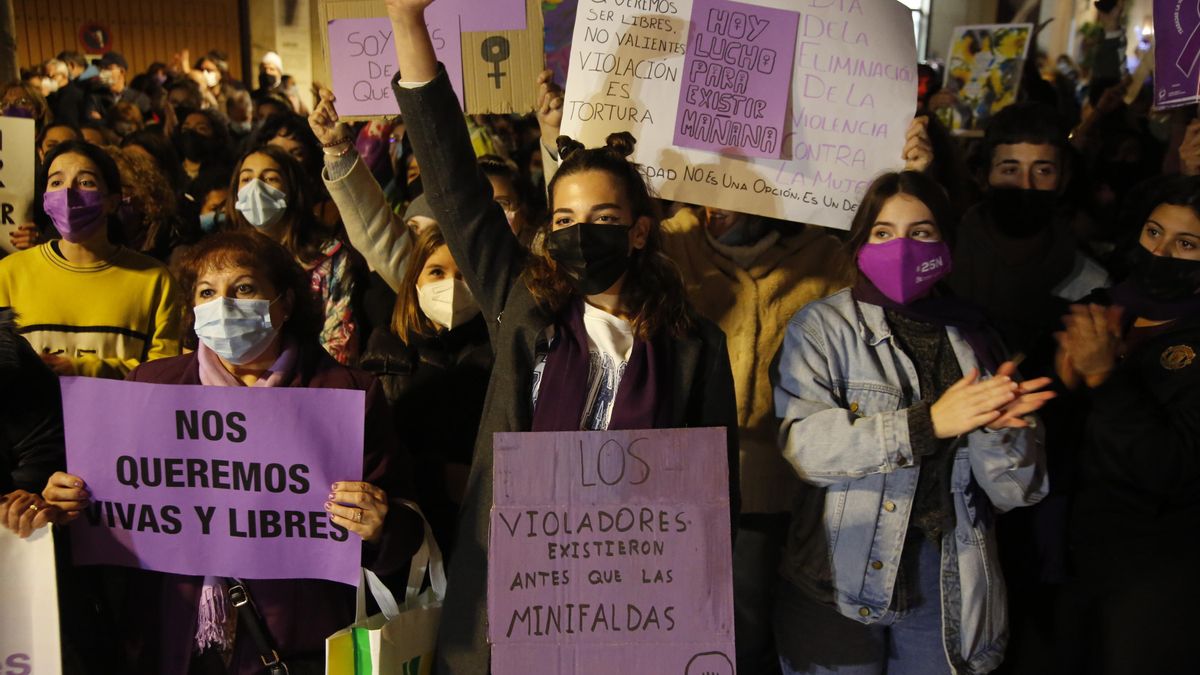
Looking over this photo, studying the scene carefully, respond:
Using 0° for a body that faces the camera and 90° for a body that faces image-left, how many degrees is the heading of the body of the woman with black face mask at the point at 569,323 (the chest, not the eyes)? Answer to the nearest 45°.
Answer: approximately 0°

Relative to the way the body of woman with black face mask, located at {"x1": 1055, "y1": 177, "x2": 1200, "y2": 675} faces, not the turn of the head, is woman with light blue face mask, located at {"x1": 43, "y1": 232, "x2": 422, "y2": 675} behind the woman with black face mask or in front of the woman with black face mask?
in front

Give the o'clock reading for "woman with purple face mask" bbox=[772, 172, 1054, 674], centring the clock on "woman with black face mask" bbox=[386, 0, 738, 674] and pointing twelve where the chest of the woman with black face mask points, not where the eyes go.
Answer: The woman with purple face mask is roughly at 9 o'clock from the woman with black face mask.

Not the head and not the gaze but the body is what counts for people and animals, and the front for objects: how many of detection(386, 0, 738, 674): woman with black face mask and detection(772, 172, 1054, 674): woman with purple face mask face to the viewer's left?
0

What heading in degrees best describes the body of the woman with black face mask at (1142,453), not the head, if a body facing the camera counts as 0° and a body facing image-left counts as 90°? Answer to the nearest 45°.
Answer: approximately 45°

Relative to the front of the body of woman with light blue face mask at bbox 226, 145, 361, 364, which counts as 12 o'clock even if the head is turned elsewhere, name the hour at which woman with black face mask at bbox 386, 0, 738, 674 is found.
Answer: The woman with black face mask is roughly at 10 o'clock from the woman with light blue face mask.

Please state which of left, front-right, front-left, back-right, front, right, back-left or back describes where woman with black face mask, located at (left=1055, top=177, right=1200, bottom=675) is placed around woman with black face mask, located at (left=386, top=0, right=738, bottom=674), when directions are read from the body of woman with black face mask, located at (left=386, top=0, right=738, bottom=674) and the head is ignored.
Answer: left

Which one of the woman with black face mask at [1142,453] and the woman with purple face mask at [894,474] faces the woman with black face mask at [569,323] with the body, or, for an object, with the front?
the woman with black face mask at [1142,453]

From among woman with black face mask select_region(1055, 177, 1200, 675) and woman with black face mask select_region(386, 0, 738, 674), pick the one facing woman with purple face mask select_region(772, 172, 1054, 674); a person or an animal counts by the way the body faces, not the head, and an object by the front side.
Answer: woman with black face mask select_region(1055, 177, 1200, 675)

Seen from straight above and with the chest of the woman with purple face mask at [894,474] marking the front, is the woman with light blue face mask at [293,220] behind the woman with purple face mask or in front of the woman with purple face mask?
behind

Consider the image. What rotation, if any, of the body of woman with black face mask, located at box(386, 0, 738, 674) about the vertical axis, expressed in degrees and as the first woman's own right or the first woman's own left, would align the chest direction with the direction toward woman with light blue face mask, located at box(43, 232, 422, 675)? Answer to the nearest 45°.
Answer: approximately 90° to the first woman's own right

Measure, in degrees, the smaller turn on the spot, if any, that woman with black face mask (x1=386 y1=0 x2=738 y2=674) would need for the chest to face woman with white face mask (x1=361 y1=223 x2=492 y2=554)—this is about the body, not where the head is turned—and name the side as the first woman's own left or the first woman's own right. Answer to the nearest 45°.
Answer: approximately 135° to the first woman's own right
